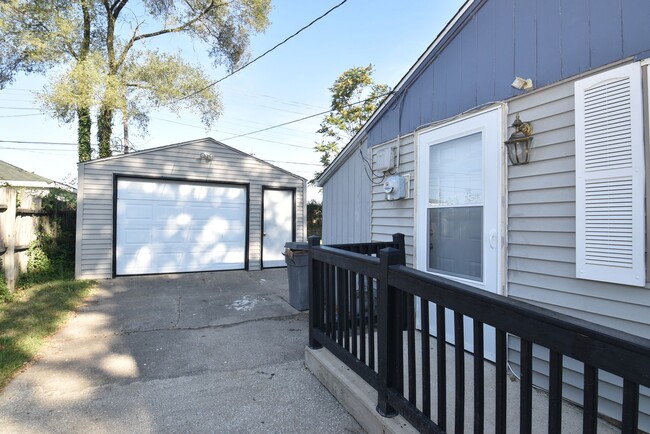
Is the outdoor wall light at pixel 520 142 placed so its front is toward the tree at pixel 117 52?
no

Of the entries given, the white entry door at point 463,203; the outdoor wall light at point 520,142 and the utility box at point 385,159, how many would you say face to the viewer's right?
0

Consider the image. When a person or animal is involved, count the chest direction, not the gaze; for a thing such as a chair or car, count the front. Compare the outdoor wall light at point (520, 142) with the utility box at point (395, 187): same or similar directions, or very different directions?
same or similar directions

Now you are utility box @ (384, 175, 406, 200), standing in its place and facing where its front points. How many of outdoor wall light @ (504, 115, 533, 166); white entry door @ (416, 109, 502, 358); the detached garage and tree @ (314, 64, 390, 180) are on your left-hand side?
2

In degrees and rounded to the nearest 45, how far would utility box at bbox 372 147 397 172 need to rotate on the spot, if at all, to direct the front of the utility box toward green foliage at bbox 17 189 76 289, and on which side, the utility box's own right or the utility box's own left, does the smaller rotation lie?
approximately 45° to the utility box's own right

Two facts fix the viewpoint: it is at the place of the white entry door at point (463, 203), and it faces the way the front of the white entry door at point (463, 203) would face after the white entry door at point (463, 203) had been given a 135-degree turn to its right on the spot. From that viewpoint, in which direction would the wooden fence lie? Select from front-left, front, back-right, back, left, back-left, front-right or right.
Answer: left

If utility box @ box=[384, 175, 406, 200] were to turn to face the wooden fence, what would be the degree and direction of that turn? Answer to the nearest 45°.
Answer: approximately 45° to its right

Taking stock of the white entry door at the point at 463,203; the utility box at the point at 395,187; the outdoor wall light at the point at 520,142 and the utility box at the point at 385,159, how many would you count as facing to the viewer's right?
0

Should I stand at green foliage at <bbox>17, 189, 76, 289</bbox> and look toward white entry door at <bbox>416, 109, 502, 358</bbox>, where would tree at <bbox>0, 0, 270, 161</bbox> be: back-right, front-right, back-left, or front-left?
back-left

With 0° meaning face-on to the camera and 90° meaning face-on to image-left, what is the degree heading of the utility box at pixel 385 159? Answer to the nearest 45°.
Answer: approximately 45°

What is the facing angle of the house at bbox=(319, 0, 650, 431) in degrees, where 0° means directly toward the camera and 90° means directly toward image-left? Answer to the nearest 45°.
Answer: approximately 45°

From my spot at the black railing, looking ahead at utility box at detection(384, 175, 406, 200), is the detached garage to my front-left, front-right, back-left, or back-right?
front-left

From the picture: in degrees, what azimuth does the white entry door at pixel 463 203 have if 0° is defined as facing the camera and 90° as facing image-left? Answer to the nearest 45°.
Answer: approximately 45°

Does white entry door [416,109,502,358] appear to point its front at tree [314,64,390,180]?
no

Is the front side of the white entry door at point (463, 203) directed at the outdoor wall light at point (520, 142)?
no

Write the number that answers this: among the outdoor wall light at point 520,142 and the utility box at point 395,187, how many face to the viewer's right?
0

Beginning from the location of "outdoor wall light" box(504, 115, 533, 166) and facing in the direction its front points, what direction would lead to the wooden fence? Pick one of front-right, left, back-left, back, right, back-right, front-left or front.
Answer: front-right

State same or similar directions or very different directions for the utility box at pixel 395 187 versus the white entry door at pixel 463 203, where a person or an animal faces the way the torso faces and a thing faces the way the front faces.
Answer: same or similar directions

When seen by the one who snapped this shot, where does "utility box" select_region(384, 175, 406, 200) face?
facing the viewer and to the left of the viewer
